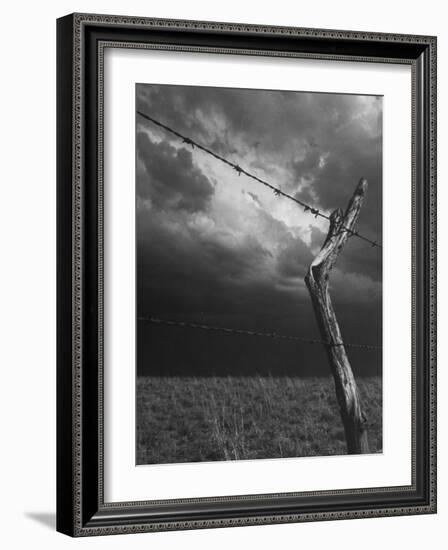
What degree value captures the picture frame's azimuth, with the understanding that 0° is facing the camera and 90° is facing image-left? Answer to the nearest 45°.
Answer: approximately 315°
